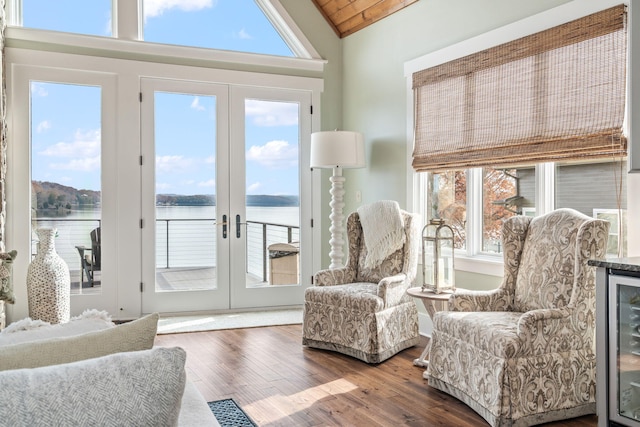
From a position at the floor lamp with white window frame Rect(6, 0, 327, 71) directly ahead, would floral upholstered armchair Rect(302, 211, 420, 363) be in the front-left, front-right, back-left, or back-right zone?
back-left

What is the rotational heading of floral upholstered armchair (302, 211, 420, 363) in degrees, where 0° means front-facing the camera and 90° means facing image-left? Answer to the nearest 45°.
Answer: approximately 45°

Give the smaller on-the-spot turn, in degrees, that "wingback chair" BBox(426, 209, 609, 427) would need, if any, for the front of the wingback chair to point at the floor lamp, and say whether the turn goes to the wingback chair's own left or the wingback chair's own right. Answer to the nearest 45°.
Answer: approximately 90° to the wingback chair's own right

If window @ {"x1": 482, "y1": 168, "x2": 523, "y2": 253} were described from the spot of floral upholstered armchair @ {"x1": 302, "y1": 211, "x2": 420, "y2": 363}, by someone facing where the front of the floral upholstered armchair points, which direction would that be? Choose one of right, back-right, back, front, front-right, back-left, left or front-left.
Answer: back-left

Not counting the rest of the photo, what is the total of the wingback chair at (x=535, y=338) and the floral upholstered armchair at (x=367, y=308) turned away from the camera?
0

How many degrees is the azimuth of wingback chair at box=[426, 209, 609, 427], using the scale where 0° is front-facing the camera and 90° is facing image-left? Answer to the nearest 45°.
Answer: approximately 45°

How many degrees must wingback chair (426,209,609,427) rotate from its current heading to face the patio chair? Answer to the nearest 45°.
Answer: approximately 45° to its right

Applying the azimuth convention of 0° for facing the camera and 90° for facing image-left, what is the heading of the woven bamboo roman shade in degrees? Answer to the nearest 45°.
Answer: approximately 45°

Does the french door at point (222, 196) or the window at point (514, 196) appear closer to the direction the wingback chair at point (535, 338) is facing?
the french door

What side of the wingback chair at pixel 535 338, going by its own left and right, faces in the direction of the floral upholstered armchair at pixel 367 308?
right

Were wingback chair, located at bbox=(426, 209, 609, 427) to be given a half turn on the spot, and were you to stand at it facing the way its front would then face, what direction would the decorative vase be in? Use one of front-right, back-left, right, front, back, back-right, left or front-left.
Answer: back-left
